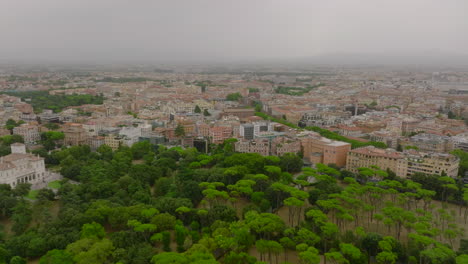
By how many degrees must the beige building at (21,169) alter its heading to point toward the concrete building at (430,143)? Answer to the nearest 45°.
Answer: approximately 45° to its left

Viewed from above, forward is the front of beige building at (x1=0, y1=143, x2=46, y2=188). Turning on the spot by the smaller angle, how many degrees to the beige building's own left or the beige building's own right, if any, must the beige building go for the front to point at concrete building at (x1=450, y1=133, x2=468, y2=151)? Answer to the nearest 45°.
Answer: approximately 45° to the beige building's own left

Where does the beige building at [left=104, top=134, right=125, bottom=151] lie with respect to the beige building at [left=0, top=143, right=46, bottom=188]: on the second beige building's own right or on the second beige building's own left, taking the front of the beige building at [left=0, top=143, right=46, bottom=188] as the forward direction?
on the second beige building's own left

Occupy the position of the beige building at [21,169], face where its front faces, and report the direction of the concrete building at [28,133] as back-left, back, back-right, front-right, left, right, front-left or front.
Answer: back-left

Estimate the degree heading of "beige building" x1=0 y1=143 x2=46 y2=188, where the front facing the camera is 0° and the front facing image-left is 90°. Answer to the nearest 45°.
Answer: approximately 315°
